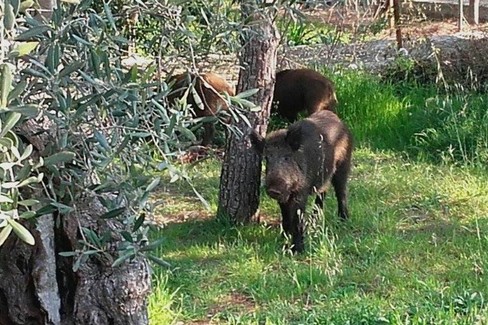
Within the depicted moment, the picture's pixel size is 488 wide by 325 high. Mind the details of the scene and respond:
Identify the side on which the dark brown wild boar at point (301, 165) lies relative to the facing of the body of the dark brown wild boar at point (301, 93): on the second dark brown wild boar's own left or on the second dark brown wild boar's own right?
on the second dark brown wild boar's own left

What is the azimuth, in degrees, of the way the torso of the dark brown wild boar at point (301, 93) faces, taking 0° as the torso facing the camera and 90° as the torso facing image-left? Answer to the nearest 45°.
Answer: approximately 90°

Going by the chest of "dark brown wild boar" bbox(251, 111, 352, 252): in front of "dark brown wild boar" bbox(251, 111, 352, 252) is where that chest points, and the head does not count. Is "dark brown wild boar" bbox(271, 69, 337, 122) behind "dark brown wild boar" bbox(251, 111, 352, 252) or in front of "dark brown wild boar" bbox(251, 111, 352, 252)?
behind

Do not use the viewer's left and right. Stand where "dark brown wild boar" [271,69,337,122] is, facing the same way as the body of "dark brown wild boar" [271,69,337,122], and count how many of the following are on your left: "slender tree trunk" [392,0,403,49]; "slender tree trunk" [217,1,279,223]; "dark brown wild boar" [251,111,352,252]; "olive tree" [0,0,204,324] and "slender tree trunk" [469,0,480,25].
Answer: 3

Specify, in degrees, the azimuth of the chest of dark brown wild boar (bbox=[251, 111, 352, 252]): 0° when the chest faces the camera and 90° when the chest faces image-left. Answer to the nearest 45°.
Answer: approximately 45°

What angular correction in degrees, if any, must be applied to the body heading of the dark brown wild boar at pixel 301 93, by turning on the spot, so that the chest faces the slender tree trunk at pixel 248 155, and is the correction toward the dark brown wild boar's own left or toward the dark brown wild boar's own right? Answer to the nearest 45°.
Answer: approximately 90° to the dark brown wild boar's own left

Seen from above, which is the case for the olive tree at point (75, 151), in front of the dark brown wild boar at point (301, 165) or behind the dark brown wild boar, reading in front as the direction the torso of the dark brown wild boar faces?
in front

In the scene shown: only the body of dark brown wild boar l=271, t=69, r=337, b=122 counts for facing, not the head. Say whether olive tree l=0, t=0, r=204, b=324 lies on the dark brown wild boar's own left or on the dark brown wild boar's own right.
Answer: on the dark brown wild boar's own left

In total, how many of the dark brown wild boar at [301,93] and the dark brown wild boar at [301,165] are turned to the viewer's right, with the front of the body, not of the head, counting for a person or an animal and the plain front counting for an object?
0

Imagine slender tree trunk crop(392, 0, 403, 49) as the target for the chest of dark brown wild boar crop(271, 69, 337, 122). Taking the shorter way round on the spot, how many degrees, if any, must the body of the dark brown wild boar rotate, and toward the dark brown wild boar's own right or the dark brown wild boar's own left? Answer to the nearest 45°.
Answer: approximately 135° to the dark brown wild boar's own right

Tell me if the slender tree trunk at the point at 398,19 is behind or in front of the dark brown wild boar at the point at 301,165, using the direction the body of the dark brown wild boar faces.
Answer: behind

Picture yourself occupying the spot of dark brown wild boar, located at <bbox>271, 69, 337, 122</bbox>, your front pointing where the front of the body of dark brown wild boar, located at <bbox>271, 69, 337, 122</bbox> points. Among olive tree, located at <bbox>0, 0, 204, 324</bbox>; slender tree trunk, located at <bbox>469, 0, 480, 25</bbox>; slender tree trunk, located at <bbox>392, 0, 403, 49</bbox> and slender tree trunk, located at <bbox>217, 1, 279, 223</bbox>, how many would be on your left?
2
